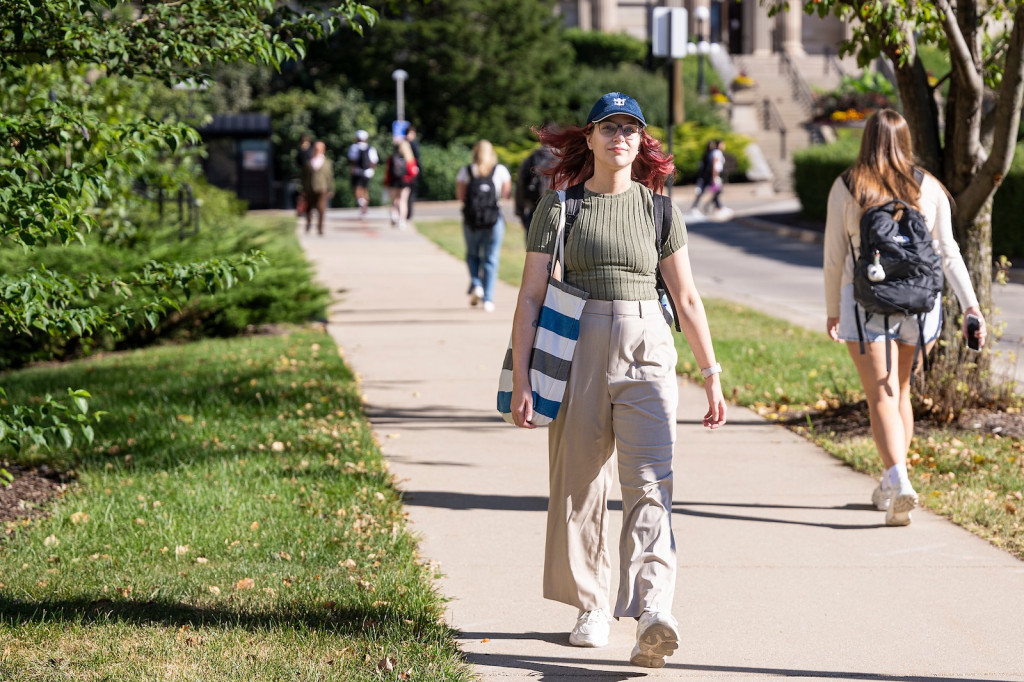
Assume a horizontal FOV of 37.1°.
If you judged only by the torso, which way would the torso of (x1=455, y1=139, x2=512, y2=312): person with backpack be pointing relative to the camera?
away from the camera

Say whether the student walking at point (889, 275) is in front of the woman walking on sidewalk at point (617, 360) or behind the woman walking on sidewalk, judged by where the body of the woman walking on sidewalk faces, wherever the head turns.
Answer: behind

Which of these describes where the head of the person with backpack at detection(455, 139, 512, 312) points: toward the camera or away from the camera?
away from the camera

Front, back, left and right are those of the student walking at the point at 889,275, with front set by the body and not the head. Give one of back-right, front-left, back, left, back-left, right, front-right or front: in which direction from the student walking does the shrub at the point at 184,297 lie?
front-left

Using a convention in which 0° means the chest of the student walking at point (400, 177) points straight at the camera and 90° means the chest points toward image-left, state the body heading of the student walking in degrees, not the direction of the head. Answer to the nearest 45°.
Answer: approximately 180°

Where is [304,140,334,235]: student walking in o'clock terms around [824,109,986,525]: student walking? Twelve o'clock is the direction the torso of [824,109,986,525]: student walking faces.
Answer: [304,140,334,235]: student walking is roughly at 11 o'clock from [824,109,986,525]: student walking.

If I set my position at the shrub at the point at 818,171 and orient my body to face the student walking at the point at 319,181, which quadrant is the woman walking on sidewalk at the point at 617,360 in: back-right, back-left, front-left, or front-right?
front-left

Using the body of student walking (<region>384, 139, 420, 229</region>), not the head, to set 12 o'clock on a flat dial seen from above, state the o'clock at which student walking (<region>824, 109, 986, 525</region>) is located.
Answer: student walking (<region>824, 109, 986, 525</region>) is roughly at 6 o'clock from student walking (<region>384, 139, 420, 229</region>).

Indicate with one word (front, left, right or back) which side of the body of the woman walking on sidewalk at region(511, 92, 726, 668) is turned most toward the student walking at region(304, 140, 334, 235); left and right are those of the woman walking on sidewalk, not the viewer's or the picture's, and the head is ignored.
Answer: back

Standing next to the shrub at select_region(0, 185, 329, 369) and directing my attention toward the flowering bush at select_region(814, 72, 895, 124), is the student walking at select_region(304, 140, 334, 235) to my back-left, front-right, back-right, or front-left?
front-left

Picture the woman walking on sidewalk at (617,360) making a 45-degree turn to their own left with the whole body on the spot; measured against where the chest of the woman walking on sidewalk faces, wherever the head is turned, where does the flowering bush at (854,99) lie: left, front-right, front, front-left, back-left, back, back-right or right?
back-left

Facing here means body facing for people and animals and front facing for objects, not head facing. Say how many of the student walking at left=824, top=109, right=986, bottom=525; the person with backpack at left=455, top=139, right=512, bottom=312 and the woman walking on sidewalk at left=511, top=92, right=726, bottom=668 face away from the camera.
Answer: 2

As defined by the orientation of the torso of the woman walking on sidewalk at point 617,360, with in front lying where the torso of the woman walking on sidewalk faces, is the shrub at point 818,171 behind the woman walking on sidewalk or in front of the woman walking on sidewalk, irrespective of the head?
behind

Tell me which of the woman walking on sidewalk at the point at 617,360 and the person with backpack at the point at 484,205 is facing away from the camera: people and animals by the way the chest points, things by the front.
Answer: the person with backpack

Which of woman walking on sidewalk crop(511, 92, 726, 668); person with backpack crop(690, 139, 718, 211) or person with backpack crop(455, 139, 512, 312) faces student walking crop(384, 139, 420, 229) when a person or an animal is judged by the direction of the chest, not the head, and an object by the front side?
person with backpack crop(455, 139, 512, 312)

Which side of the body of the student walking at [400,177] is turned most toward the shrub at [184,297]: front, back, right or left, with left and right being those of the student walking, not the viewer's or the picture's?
back

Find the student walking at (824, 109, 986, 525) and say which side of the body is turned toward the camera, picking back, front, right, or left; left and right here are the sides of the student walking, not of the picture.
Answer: back

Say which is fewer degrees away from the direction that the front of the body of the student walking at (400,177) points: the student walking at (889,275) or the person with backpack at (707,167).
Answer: the person with backpack

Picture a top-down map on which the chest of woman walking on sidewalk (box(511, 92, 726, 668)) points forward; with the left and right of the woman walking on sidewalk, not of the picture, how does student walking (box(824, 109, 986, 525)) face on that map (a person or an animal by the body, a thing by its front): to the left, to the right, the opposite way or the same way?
the opposite way

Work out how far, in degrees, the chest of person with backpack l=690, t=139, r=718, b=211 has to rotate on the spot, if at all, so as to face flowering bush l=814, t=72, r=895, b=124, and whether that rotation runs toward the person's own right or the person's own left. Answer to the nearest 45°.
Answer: approximately 90° to the person's own left
